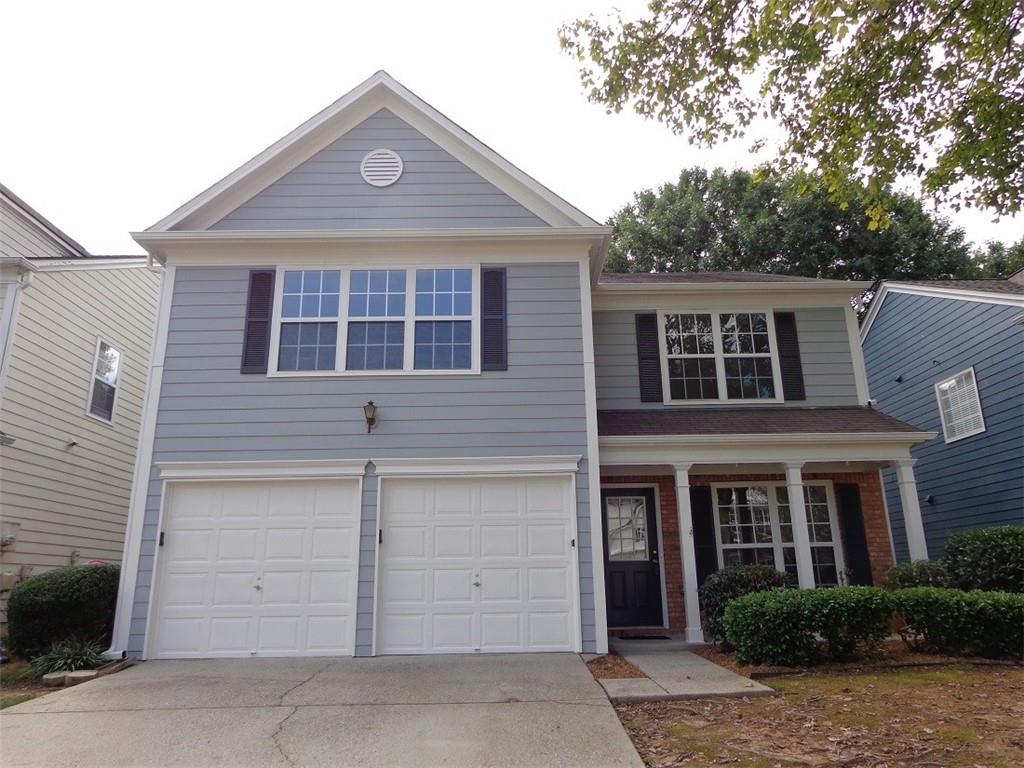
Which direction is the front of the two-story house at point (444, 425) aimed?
toward the camera

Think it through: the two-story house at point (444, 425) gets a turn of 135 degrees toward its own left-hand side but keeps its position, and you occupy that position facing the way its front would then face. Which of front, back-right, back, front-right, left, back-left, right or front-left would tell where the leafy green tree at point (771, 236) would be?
front

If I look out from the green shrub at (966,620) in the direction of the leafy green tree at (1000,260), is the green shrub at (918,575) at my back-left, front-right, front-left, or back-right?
front-left

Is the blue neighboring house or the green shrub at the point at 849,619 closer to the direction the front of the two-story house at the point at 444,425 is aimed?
the green shrub

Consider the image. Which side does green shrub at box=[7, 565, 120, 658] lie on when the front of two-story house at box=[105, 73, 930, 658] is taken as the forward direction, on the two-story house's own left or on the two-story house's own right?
on the two-story house's own right

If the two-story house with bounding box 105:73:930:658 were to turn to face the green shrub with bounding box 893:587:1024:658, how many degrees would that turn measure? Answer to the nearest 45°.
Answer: approximately 90° to its left

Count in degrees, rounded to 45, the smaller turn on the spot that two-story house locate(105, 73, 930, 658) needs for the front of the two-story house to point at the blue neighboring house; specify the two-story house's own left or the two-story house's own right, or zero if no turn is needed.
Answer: approximately 90° to the two-story house's own left

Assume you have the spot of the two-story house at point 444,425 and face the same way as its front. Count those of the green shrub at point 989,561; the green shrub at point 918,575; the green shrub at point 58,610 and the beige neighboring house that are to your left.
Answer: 2

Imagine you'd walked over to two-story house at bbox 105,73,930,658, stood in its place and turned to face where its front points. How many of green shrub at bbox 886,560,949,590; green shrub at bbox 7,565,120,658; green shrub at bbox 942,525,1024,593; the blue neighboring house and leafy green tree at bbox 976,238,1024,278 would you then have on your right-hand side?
1

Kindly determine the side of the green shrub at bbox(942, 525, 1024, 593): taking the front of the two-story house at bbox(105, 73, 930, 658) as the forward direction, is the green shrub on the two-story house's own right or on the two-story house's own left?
on the two-story house's own left

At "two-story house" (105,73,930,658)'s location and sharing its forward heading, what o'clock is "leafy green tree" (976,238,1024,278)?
The leafy green tree is roughly at 8 o'clock from the two-story house.

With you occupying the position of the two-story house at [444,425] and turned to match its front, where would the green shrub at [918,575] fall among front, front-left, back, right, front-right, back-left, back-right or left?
left
